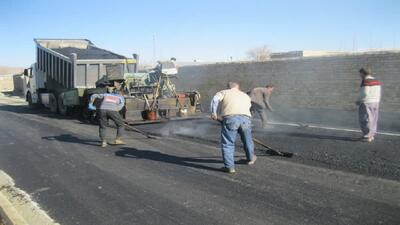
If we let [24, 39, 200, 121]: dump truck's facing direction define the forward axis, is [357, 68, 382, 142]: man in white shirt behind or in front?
behind

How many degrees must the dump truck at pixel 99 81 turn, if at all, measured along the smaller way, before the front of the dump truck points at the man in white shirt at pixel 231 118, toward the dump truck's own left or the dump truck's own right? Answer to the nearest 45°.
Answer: approximately 135° to the dump truck's own left

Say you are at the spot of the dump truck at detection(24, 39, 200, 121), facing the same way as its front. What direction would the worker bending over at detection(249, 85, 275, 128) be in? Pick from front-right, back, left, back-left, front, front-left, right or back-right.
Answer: back

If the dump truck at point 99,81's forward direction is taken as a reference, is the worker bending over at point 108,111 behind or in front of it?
behind

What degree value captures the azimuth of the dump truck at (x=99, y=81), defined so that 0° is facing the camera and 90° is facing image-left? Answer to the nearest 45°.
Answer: approximately 135°
